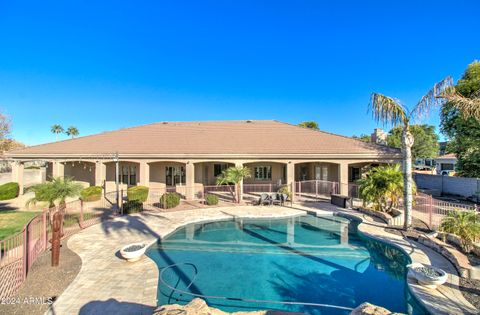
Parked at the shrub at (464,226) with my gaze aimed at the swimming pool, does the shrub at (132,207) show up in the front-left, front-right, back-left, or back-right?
front-right

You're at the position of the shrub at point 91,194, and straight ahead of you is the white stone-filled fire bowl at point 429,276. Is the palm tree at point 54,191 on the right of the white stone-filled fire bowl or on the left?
right

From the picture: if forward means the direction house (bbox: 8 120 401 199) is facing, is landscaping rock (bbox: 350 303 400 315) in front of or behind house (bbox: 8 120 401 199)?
in front

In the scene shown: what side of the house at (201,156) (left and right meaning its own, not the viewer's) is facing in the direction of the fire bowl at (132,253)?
front

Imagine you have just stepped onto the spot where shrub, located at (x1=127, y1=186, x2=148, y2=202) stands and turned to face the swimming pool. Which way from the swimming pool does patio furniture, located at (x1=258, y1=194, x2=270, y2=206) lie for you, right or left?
left

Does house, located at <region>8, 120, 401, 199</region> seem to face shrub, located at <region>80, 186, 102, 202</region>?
no

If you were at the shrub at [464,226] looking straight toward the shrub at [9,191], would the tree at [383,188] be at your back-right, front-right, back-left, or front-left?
front-right

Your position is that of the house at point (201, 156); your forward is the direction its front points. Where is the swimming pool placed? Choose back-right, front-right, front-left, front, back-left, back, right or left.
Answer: front
